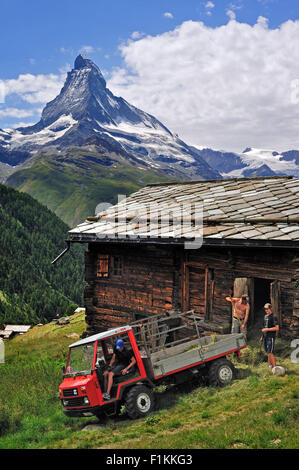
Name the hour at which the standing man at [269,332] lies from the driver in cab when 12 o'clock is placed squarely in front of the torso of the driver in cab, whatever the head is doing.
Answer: The standing man is roughly at 7 o'clock from the driver in cab.

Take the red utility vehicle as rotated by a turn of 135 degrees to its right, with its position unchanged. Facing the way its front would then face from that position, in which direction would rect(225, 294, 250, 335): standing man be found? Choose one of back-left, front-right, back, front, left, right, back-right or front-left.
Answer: front-right

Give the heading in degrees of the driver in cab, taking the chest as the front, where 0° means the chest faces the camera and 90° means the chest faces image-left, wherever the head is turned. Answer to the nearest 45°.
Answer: approximately 45°

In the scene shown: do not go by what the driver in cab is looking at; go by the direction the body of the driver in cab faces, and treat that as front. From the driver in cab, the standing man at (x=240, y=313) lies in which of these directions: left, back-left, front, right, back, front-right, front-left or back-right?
back

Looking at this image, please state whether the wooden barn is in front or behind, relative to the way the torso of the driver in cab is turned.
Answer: behind

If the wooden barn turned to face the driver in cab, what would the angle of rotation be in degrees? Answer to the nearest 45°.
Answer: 0° — it already faces them

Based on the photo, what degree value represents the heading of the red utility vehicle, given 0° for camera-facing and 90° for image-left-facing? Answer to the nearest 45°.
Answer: approximately 45°
